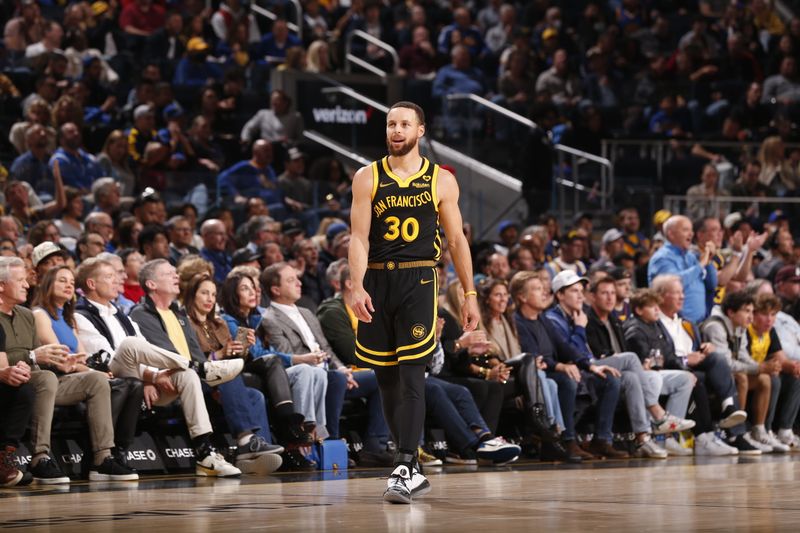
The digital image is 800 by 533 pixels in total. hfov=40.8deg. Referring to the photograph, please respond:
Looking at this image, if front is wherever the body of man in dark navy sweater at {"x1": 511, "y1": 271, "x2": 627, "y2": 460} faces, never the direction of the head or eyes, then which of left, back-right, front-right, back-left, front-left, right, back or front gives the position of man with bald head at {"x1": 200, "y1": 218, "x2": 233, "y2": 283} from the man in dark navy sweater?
back-right

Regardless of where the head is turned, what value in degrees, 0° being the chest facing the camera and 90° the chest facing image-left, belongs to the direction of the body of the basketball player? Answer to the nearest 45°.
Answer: approximately 0°

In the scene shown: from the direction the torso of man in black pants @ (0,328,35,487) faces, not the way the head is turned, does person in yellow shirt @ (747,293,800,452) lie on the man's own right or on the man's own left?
on the man's own left
